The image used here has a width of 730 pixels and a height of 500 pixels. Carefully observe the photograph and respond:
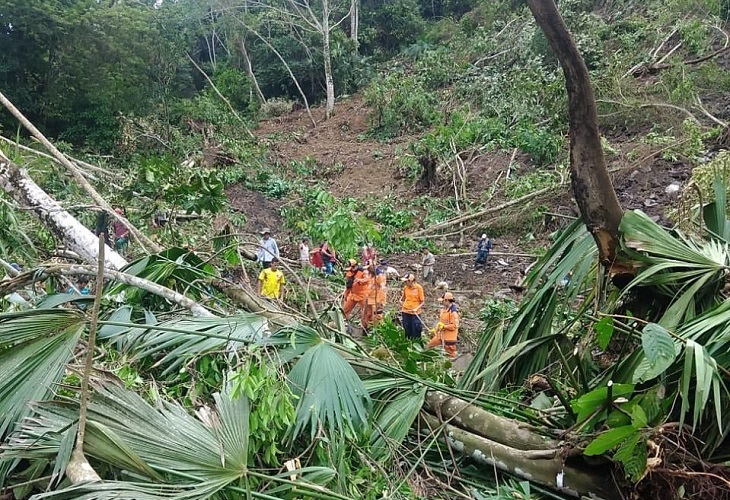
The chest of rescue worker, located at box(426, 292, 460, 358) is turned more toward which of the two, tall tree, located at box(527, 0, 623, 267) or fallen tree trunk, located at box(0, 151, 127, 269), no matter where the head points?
the fallen tree trunk

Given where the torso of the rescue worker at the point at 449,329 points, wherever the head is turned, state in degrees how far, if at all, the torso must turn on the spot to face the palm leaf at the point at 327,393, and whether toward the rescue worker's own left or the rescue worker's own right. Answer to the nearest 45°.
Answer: approximately 45° to the rescue worker's own left
